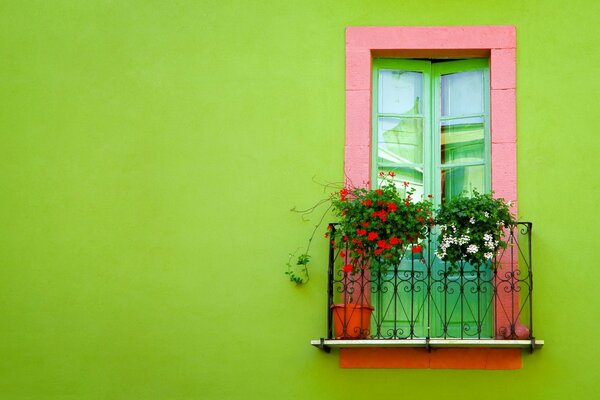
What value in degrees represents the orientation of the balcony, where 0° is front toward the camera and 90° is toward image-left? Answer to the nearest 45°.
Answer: approximately 0°

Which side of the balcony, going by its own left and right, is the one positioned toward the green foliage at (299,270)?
right
